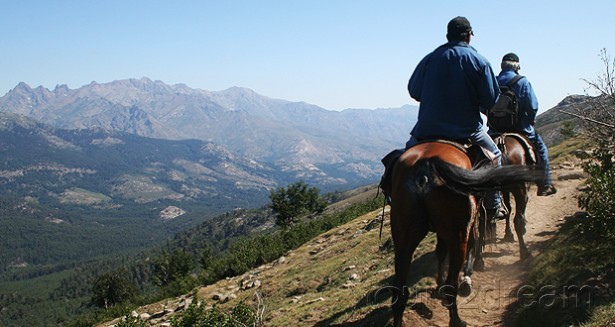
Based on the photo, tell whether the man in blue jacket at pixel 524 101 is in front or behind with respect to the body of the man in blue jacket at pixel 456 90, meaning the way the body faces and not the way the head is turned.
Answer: in front

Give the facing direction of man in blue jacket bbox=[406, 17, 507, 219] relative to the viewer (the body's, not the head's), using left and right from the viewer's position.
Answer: facing away from the viewer

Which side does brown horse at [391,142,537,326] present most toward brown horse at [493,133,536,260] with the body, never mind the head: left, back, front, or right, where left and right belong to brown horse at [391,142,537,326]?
front

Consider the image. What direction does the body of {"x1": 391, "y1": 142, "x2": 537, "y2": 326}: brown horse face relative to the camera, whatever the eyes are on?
away from the camera
